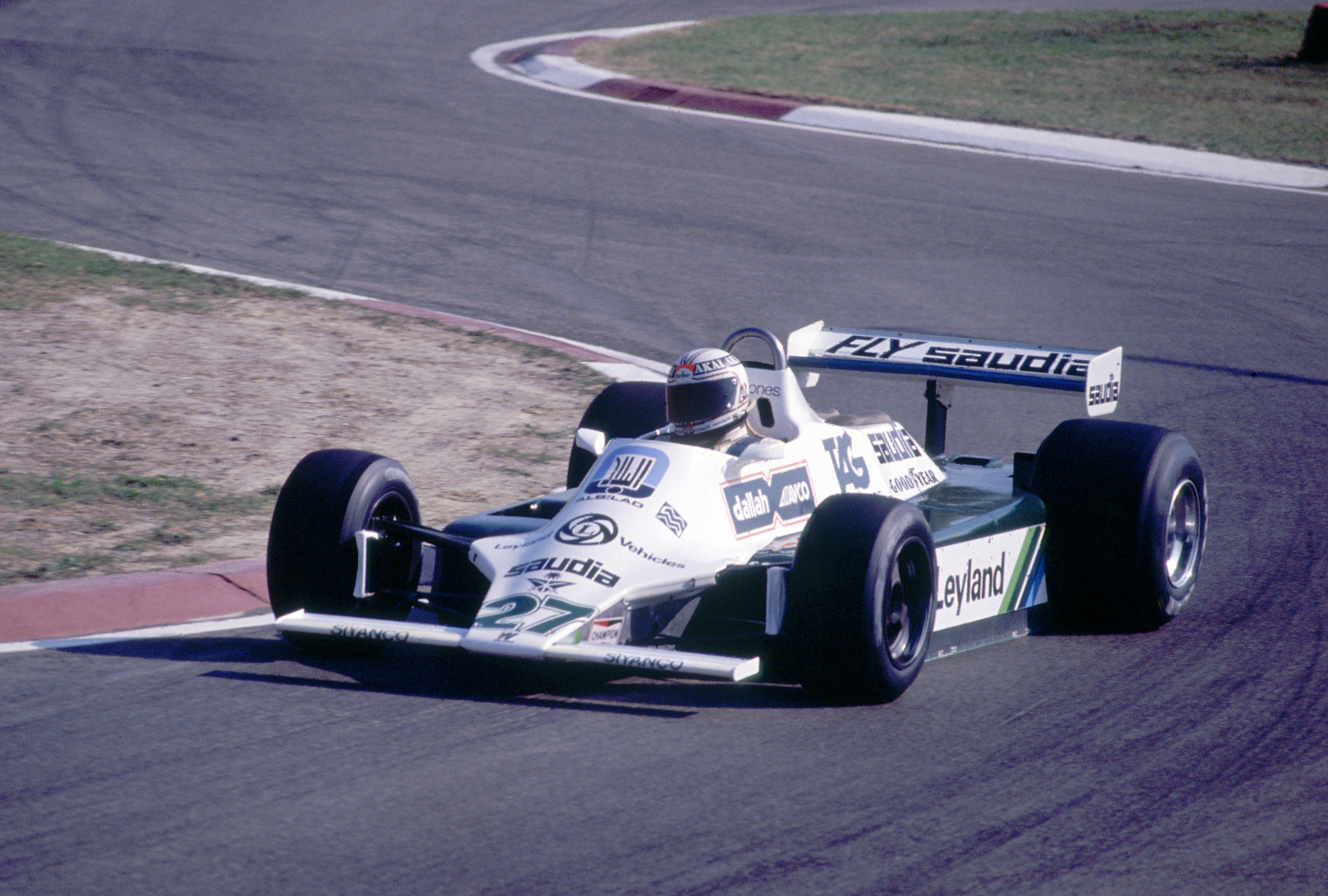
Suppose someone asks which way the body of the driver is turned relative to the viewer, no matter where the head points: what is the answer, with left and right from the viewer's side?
facing the viewer and to the left of the viewer

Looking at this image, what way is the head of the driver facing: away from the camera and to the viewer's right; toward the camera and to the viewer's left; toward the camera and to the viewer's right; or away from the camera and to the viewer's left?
toward the camera and to the viewer's left

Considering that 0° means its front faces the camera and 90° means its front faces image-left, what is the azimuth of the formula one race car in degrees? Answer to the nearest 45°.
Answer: approximately 45°
